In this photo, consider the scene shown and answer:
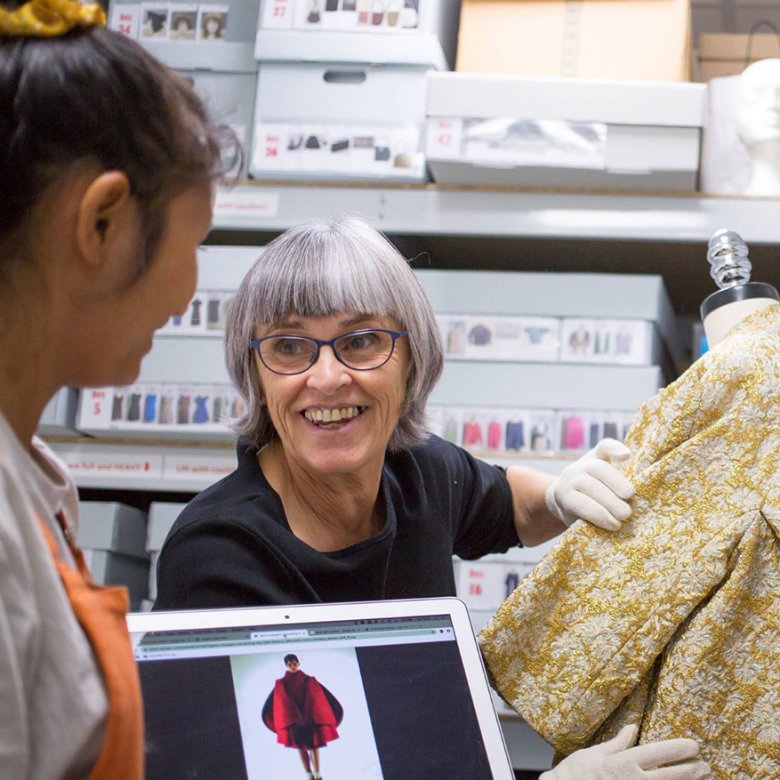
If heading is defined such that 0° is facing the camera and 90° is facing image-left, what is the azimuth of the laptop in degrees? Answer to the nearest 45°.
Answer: approximately 0°

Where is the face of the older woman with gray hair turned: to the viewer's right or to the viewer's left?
to the viewer's left

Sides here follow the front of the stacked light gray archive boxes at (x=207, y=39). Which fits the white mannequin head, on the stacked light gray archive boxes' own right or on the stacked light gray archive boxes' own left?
on the stacked light gray archive boxes' own left
